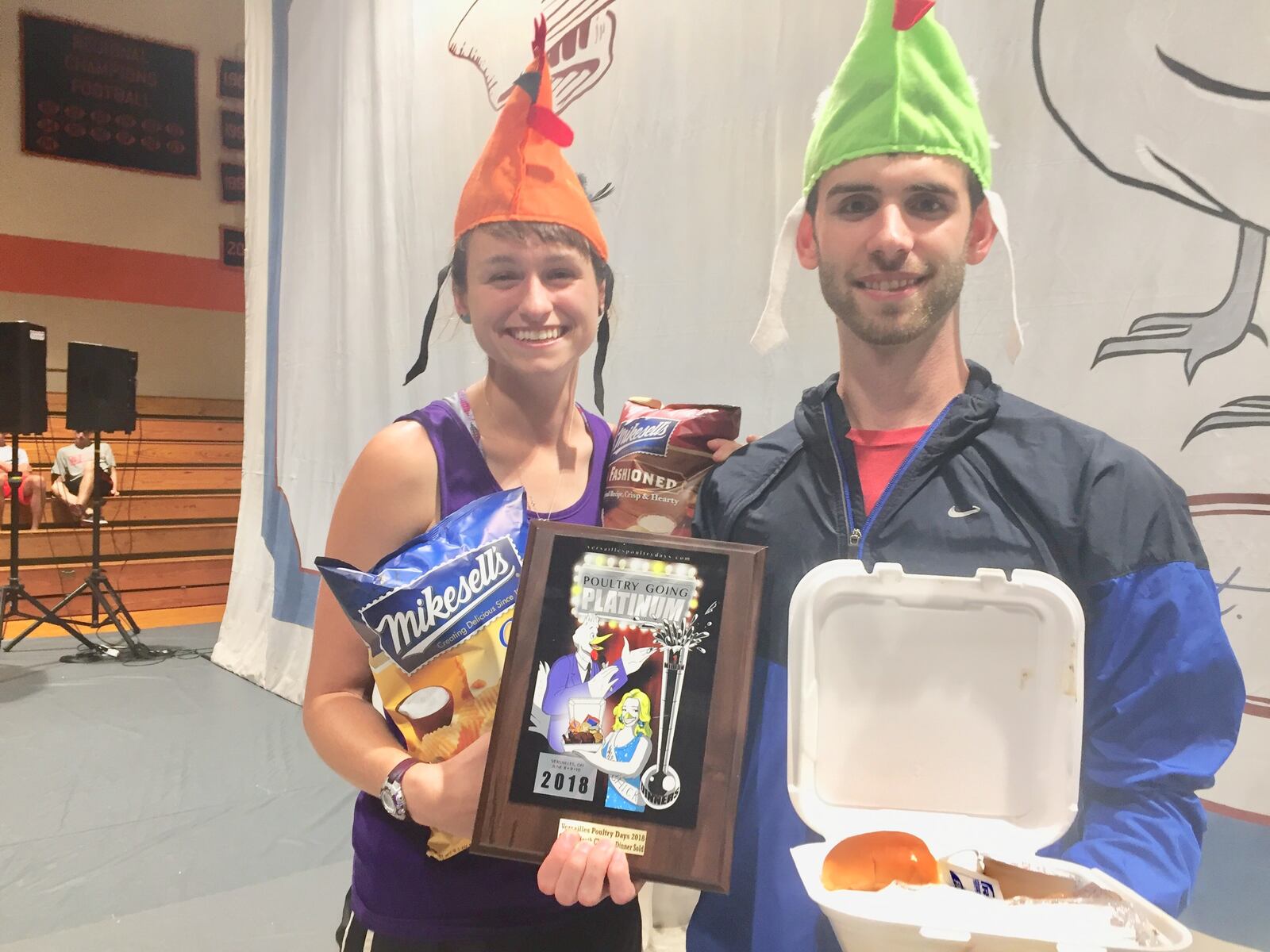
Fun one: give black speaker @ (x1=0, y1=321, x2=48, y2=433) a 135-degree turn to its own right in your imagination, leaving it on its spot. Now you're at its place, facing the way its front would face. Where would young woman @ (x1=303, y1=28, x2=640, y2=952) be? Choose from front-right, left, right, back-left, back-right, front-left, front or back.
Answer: back

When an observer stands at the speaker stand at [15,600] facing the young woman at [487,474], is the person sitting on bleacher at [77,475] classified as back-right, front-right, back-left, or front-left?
back-left

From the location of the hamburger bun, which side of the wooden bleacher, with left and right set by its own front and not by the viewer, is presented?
front

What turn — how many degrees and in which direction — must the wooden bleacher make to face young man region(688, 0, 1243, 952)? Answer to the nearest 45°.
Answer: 0° — it already faces them

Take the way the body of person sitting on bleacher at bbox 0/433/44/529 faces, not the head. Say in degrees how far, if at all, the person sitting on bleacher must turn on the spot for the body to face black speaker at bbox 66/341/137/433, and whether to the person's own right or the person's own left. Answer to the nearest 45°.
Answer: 0° — they already face it

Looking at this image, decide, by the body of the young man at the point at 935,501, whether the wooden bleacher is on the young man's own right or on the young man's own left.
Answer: on the young man's own right
